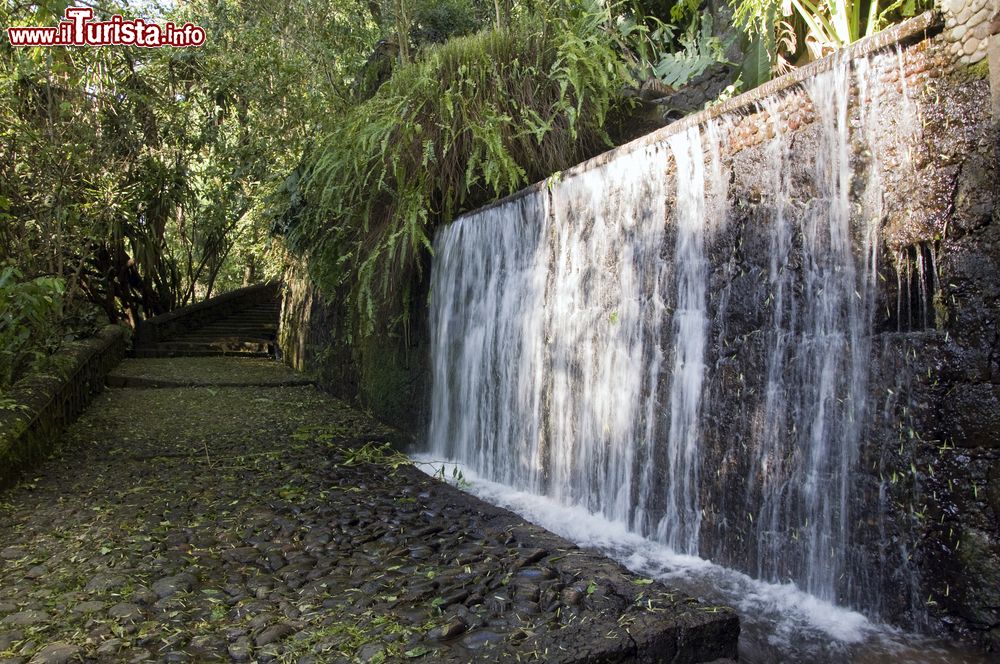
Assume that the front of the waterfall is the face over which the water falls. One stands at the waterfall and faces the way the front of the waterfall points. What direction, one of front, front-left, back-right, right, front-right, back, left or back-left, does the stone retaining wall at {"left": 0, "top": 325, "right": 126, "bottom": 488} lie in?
front-right

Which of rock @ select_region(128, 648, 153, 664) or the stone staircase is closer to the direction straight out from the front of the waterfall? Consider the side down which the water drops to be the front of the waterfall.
the rock

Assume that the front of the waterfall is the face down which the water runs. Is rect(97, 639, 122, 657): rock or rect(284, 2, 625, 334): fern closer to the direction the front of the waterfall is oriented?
the rock

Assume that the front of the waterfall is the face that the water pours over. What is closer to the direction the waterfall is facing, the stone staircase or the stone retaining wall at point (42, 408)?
the stone retaining wall

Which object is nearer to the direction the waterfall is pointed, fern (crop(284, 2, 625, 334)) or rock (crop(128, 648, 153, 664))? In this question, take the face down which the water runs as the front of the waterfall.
the rock

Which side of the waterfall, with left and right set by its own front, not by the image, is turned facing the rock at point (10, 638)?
front

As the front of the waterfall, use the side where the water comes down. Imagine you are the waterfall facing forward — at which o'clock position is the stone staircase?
The stone staircase is roughly at 3 o'clock from the waterfall.

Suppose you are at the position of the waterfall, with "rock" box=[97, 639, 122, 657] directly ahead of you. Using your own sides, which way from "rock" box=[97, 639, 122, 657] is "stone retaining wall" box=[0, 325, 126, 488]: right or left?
right

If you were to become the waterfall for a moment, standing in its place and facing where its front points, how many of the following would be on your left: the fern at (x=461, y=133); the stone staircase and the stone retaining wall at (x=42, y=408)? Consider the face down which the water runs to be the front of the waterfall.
0

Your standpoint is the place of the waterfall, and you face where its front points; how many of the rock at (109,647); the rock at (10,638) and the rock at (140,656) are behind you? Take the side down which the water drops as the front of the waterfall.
0

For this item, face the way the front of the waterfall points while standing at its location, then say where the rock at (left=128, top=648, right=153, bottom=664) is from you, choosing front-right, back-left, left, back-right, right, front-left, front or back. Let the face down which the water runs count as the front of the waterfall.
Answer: front

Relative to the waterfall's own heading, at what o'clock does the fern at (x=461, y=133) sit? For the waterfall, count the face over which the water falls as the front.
The fern is roughly at 3 o'clock from the waterfall.

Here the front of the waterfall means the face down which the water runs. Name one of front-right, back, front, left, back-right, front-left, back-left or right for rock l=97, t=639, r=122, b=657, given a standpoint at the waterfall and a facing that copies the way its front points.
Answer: front

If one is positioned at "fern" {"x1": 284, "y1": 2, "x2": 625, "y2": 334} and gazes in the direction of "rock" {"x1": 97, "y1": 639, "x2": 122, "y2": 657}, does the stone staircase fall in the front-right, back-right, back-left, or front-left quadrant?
back-right
